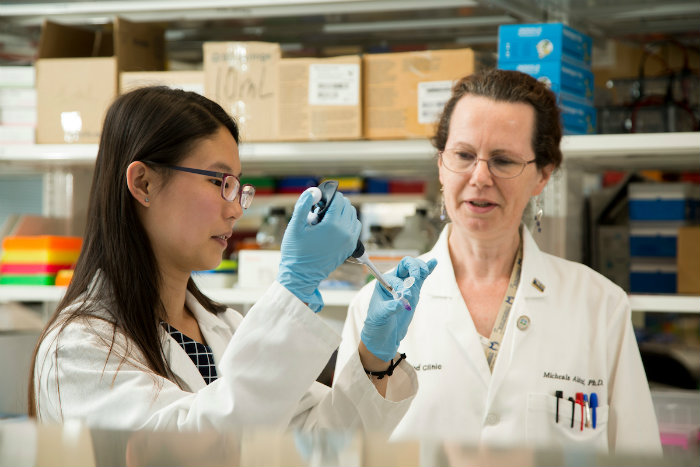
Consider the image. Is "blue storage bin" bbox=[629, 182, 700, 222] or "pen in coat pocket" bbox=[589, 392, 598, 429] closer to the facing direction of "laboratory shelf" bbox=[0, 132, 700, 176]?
the pen in coat pocket

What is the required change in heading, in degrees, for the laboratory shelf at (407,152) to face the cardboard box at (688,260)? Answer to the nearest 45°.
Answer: approximately 90° to its left

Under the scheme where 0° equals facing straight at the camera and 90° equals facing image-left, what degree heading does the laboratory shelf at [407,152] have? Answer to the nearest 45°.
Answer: approximately 0°

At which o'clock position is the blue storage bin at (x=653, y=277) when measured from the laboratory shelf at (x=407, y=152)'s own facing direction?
The blue storage bin is roughly at 9 o'clock from the laboratory shelf.

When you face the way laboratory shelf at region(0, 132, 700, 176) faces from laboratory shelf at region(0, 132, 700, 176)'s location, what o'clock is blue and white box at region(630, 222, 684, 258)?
The blue and white box is roughly at 9 o'clock from the laboratory shelf.
